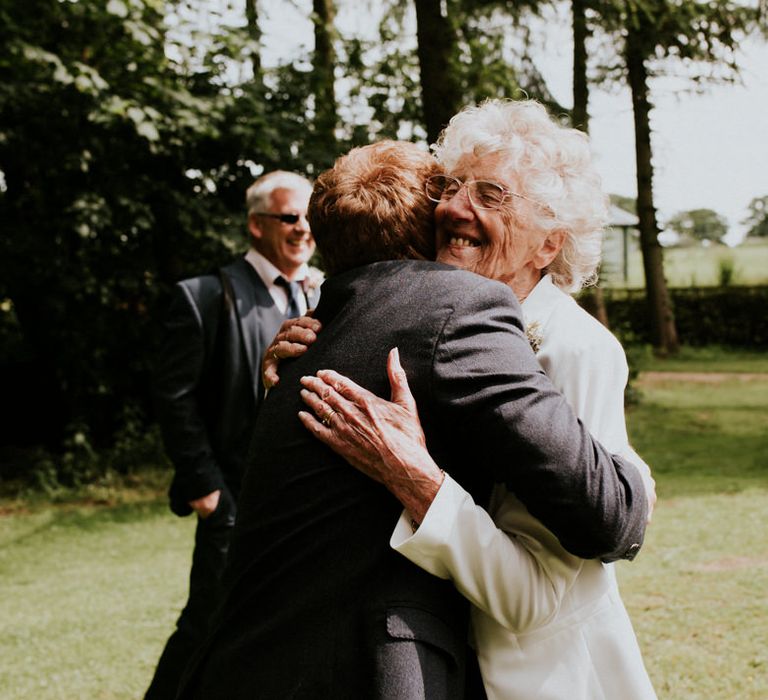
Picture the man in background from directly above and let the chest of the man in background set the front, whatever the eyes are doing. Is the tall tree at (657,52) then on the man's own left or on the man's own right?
on the man's own left

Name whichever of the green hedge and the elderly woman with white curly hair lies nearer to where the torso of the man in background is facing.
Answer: the elderly woman with white curly hair

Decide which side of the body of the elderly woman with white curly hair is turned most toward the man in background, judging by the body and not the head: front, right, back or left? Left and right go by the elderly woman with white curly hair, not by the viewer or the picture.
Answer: right

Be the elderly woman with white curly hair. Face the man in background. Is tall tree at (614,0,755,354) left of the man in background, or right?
right

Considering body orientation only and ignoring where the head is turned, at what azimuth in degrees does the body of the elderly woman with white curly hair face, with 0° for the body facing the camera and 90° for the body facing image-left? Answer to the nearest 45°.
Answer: approximately 45°

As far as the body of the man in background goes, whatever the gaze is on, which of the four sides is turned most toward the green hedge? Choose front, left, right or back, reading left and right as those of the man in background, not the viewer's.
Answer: left

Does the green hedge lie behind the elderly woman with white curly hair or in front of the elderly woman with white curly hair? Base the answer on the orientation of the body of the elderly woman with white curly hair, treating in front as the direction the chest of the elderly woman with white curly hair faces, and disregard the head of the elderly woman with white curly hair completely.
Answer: behind

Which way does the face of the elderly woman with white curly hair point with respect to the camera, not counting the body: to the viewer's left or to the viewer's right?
to the viewer's left

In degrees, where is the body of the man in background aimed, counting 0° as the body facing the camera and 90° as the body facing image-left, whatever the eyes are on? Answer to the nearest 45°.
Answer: approximately 315°
